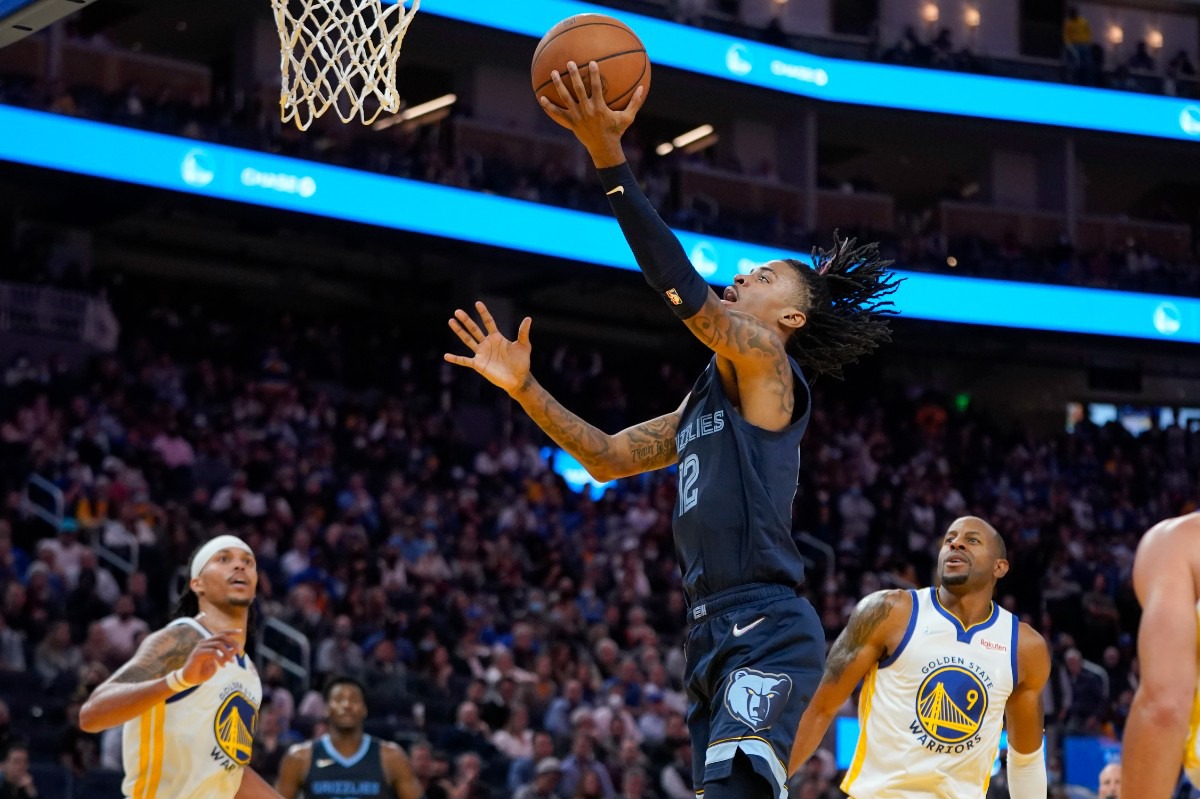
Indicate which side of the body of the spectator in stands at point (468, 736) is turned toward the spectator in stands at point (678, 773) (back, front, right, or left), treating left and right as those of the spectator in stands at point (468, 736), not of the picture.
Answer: left

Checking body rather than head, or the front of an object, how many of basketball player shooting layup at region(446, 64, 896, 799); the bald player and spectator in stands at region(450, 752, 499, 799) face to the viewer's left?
1

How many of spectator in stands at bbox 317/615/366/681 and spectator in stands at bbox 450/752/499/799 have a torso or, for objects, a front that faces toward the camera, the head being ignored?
2

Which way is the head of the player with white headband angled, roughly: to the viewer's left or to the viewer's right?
to the viewer's right

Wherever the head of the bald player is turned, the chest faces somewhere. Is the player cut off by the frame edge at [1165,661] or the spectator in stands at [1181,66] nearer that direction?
the player cut off by the frame edge

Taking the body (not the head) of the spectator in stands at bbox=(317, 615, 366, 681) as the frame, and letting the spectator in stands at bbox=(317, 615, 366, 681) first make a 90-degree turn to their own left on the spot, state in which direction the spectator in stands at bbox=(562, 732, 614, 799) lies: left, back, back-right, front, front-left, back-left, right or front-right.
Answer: front-right

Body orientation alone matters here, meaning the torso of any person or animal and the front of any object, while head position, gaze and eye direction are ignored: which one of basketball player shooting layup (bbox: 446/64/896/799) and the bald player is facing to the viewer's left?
the basketball player shooting layup

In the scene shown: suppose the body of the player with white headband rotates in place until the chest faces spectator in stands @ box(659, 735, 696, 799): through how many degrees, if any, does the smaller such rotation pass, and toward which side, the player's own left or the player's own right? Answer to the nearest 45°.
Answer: approximately 90° to the player's own left

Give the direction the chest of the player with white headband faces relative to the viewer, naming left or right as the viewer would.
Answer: facing the viewer and to the right of the viewer

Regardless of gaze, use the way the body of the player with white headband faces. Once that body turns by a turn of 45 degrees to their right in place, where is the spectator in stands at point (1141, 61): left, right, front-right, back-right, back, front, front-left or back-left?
back-left

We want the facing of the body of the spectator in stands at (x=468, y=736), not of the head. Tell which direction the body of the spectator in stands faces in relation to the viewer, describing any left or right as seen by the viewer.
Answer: facing the viewer

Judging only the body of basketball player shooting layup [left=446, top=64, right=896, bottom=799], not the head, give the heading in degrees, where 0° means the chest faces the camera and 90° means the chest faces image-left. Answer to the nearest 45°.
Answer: approximately 90°
